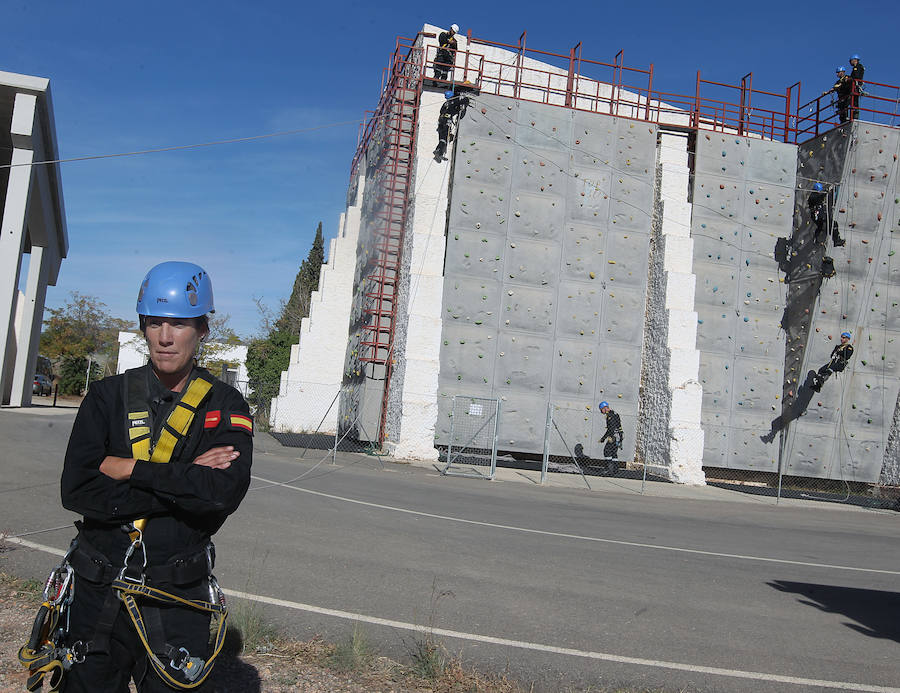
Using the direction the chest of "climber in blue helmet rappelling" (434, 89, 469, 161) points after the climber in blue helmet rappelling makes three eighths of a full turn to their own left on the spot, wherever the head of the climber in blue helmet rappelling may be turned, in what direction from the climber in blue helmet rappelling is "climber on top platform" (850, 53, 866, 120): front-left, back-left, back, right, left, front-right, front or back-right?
back

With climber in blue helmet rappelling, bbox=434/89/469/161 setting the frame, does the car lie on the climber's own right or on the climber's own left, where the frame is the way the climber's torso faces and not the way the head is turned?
on the climber's own left

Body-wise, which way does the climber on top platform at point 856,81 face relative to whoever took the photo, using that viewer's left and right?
facing the viewer and to the left of the viewer

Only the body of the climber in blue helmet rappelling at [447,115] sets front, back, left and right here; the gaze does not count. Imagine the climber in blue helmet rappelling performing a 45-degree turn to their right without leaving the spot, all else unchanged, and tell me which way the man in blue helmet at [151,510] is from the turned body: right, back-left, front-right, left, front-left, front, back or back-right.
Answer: right

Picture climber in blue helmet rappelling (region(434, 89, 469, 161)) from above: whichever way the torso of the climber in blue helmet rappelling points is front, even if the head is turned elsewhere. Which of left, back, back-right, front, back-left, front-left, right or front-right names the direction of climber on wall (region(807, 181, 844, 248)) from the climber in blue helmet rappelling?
front-right

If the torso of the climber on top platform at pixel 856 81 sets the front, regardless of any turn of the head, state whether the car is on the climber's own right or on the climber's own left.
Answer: on the climber's own right

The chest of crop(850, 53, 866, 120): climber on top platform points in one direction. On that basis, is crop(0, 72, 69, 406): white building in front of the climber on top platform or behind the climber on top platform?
in front

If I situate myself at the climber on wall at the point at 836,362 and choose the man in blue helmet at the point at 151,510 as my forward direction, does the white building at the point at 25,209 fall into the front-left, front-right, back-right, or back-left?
front-right

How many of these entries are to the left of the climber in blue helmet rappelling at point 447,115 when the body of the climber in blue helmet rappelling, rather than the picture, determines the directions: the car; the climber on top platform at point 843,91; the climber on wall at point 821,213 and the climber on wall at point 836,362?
1

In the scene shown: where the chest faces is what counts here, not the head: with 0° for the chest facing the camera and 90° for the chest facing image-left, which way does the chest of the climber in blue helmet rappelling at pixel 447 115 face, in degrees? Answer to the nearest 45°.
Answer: approximately 225°
